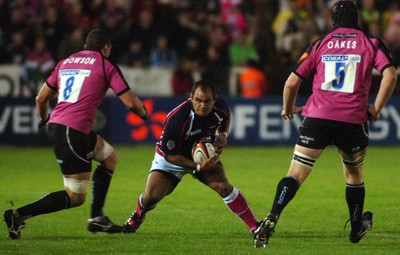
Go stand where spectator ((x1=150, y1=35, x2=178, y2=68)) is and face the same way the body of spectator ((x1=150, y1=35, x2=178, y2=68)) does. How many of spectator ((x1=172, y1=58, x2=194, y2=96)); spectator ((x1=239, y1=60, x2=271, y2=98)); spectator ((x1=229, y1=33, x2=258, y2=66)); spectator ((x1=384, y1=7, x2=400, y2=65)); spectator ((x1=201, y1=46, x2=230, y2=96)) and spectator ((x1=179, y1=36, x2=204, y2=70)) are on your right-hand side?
0

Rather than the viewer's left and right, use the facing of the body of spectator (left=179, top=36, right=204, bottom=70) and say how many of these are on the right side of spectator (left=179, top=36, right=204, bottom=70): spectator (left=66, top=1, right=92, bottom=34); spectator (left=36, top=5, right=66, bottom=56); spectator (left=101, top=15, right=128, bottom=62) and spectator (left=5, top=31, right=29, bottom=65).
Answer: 4

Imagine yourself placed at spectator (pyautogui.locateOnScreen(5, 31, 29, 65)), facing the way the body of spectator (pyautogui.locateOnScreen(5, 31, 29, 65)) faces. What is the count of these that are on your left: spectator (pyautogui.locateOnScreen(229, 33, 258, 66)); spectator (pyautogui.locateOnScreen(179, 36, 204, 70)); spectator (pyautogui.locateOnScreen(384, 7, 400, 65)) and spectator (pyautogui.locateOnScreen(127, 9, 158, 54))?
4

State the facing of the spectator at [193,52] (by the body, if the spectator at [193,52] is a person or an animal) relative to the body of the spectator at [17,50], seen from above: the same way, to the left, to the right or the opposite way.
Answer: the same way

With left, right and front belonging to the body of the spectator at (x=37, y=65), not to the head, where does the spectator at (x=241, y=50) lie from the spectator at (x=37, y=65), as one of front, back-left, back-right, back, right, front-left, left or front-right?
left

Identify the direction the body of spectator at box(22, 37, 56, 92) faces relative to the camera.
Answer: toward the camera

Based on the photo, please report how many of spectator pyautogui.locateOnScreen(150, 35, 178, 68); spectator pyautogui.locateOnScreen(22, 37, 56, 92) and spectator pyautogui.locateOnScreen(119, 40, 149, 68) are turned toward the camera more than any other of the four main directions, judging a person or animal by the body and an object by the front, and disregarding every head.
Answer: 3

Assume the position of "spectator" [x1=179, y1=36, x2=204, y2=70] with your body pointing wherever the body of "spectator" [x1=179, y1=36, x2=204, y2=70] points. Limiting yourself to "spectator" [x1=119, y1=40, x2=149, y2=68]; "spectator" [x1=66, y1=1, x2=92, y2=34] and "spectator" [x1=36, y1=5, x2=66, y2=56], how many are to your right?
3

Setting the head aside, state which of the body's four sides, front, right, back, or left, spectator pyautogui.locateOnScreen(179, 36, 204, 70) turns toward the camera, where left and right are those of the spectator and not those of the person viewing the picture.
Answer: front

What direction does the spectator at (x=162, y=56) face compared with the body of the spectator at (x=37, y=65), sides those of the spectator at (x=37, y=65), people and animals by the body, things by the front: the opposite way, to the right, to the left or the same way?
the same way

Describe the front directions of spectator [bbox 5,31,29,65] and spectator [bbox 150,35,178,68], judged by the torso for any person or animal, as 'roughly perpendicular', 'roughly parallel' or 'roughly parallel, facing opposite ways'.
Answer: roughly parallel

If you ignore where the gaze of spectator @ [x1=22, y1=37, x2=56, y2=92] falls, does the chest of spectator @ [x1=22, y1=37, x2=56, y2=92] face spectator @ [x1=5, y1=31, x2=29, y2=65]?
no

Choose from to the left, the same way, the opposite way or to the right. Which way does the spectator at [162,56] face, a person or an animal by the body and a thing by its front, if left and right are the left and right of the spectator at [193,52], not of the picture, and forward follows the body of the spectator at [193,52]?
the same way

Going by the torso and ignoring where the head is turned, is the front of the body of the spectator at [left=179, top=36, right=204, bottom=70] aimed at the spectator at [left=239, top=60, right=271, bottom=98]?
no

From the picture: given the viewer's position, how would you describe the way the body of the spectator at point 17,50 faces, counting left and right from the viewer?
facing the viewer

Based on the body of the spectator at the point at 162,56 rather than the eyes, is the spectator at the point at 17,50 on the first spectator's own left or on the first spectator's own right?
on the first spectator's own right
